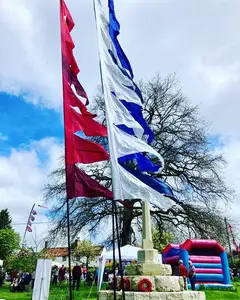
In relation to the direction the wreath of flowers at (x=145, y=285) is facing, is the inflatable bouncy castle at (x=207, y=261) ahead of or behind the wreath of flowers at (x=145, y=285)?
behind

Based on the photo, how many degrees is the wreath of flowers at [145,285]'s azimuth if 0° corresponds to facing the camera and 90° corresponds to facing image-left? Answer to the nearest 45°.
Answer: approximately 0°

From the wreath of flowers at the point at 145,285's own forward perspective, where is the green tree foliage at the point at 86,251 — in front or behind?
behind
